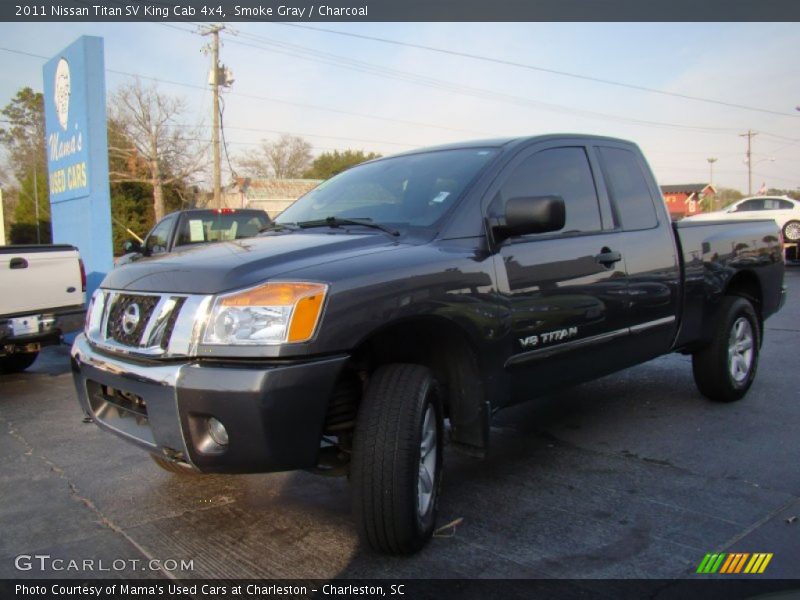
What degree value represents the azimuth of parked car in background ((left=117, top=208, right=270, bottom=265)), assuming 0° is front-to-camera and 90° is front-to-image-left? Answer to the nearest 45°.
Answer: approximately 135°

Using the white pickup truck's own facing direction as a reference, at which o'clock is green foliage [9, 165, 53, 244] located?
The green foliage is roughly at 12 o'clock from the white pickup truck.

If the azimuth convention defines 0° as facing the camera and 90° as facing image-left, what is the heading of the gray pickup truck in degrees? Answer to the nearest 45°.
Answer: approximately 45°

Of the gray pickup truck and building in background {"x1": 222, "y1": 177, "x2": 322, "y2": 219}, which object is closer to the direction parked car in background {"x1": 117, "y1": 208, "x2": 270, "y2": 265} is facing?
the building in background

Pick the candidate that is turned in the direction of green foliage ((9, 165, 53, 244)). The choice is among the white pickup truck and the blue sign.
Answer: the white pickup truck

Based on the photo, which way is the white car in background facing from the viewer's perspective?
to the viewer's left

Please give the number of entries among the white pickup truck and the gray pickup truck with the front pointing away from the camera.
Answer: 1

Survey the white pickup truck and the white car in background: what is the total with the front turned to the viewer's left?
1

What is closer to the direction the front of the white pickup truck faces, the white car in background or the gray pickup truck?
the white car in background

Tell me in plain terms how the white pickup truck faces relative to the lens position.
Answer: facing away from the viewer
